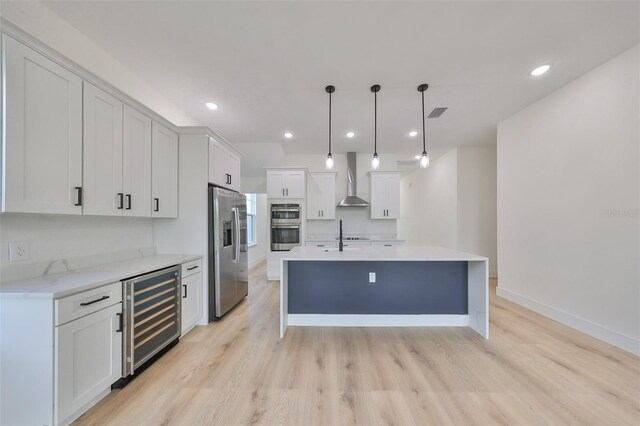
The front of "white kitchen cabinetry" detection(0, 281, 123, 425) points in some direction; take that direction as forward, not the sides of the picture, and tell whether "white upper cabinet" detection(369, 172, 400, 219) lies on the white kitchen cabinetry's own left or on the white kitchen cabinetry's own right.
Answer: on the white kitchen cabinetry's own left

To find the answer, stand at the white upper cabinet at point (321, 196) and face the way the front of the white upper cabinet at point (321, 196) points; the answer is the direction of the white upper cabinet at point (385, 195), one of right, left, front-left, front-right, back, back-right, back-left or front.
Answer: left

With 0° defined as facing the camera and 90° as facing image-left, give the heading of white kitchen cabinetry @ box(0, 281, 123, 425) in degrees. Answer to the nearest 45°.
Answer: approximately 315°

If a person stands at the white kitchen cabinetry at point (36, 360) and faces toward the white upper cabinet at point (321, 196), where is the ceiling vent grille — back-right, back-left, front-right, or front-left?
front-right

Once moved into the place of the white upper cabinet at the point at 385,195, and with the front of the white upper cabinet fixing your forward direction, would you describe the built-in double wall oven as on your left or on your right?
on your right

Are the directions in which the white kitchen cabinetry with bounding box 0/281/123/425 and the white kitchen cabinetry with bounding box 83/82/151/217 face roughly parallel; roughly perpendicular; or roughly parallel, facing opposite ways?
roughly parallel

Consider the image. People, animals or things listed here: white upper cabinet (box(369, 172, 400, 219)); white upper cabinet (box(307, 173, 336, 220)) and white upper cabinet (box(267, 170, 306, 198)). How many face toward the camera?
3

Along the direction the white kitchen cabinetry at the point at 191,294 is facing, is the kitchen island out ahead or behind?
ahead

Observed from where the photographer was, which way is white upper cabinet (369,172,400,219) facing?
facing the viewer

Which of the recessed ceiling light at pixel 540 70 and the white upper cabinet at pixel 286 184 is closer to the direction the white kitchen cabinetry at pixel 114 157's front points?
the recessed ceiling light

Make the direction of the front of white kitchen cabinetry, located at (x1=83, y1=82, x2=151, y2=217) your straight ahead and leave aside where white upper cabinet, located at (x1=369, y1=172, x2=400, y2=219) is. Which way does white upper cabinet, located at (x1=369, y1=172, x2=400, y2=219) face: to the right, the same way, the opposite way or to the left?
to the right

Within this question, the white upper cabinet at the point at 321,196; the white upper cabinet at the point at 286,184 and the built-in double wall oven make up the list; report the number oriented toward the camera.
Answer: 3

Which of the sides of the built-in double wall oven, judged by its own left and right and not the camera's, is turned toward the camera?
front

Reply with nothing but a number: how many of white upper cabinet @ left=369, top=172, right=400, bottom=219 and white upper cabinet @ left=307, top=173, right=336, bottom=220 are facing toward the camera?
2

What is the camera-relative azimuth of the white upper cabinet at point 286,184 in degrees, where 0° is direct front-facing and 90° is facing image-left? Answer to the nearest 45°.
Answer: approximately 0°

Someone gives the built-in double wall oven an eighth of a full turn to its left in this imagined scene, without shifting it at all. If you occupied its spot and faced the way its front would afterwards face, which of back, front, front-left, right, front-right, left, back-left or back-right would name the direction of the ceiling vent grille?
front
